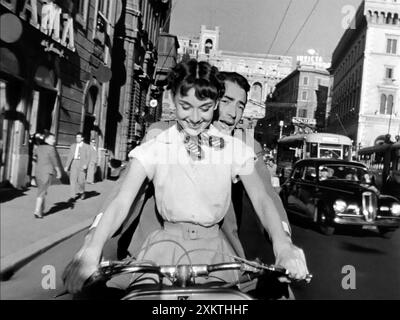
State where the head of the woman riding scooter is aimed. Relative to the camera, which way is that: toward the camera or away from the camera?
toward the camera

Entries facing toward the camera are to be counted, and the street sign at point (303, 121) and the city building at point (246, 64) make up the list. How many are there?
2

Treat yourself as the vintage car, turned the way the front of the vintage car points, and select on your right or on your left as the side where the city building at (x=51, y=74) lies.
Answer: on your right

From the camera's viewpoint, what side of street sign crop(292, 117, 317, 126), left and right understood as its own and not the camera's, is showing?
front

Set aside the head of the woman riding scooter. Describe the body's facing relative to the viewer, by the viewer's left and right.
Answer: facing the viewer

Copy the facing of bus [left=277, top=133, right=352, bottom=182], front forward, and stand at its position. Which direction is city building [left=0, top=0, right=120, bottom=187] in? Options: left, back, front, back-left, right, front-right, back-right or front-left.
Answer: front-right

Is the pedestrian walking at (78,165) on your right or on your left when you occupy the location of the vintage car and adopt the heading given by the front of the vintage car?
on your right

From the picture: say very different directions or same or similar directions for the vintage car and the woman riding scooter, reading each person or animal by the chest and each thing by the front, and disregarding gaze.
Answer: same or similar directions

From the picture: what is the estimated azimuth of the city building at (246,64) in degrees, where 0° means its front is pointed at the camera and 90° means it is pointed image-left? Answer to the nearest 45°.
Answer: approximately 0°

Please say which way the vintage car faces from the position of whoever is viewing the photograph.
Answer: facing the viewer and to the right of the viewer
